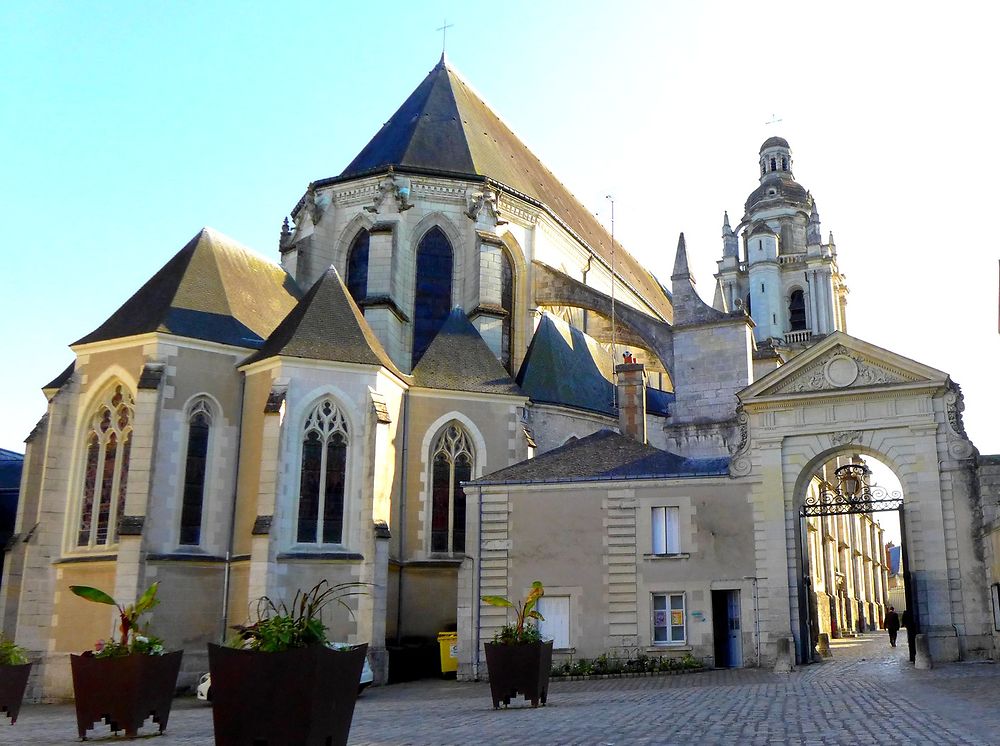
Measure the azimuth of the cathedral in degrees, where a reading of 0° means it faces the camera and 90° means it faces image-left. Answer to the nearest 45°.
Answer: approximately 225°

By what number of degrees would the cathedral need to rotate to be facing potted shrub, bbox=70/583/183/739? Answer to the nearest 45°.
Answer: approximately 135° to its right

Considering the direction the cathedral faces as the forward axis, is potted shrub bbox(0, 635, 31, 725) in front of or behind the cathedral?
behind

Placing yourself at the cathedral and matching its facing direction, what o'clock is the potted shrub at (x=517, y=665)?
The potted shrub is roughly at 4 o'clock from the cathedral.
